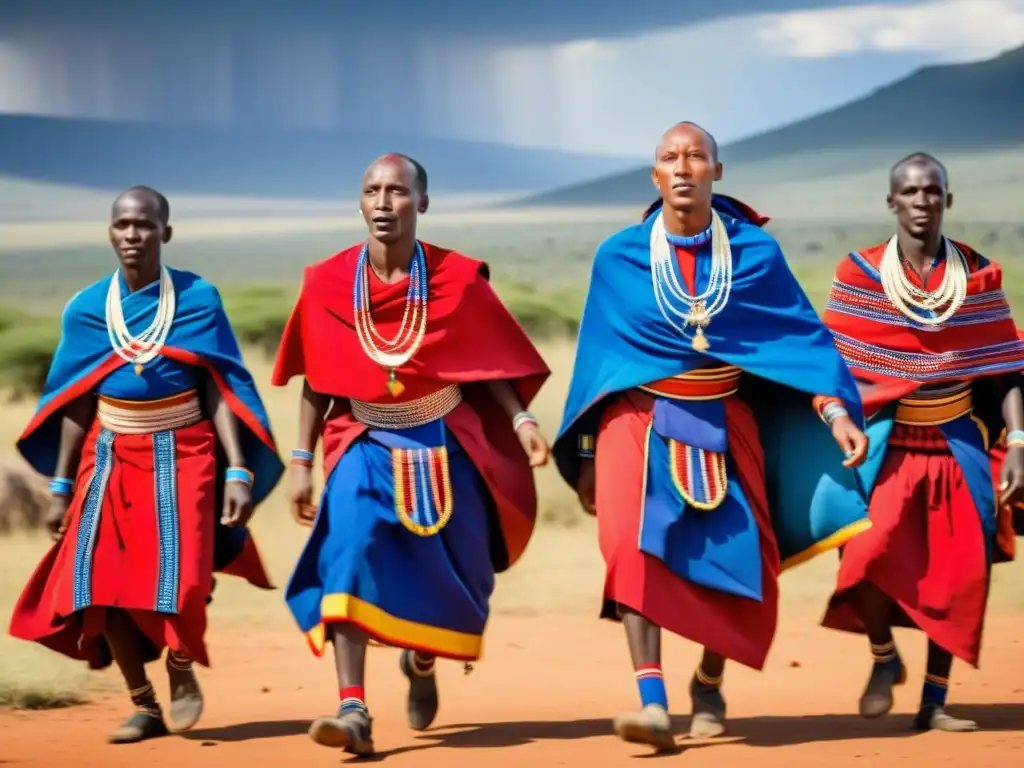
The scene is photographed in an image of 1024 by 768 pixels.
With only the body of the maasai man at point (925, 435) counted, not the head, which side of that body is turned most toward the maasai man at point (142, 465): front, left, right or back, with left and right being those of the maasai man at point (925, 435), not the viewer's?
right

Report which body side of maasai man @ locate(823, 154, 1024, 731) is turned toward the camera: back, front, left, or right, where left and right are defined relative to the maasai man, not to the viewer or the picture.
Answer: front

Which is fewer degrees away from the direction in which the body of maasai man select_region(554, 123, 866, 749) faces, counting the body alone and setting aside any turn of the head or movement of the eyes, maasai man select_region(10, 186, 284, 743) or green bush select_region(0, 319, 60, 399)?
the maasai man

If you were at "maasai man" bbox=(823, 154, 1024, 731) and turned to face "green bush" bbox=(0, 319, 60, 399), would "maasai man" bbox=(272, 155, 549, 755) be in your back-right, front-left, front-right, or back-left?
front-left

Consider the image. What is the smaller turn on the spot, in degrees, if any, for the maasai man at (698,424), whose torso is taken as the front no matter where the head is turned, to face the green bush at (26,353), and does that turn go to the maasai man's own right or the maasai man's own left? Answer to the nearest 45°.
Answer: approximately 135° to the maasai man's own right

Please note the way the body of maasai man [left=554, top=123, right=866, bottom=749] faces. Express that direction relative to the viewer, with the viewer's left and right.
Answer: facing the viewer

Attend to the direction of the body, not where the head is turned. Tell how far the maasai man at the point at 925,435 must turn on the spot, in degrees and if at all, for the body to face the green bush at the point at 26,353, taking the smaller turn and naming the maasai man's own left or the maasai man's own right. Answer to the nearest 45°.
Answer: approximately 135° to the maasai man's own right

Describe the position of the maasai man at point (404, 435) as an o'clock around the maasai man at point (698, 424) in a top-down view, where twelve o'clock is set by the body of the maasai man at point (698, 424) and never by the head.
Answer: the maasai man at point (404, 435) is roughly at 3 o'clock from the maasai man at point (698, 424).

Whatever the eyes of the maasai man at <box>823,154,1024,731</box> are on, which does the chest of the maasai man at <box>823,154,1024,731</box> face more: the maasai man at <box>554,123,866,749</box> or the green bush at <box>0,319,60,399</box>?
the maasai man

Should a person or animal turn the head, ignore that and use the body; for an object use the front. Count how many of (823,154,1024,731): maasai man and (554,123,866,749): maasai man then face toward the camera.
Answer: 2

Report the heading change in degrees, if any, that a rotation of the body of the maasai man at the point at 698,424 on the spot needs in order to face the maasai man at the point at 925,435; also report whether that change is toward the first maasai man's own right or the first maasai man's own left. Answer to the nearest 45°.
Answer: approximately 135° to the first maasai man's own left
